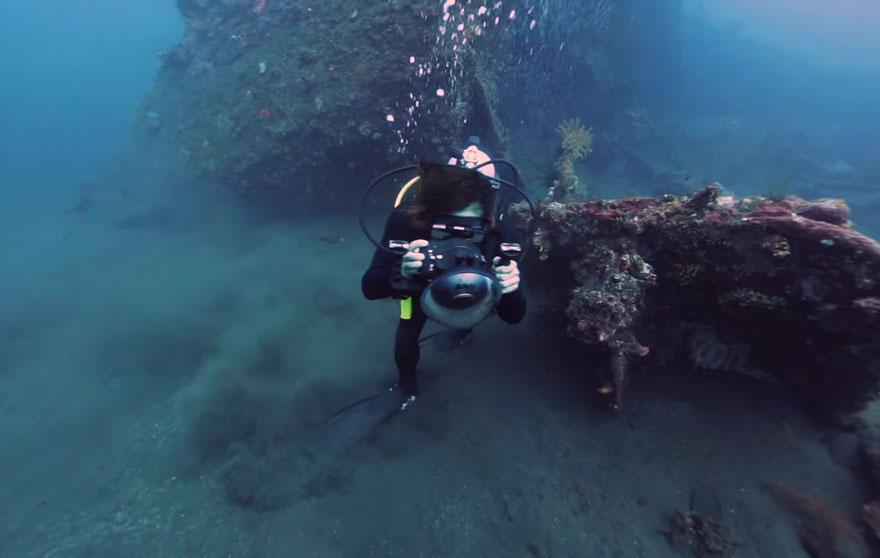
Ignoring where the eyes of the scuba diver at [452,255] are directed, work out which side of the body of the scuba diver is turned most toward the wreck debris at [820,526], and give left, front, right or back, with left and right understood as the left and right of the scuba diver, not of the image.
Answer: left

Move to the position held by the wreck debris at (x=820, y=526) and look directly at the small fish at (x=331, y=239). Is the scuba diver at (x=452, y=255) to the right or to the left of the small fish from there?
left

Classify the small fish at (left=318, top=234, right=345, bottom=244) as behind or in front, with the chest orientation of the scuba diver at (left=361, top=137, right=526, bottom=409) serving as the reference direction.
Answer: behind

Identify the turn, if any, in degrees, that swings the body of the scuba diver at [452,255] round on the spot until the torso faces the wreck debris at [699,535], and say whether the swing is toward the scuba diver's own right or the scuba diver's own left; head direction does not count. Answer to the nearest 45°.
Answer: approximately 90° to the scuba diver's own left

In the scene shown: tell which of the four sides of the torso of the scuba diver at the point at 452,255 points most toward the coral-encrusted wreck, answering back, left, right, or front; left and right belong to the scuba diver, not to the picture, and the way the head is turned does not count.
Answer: left

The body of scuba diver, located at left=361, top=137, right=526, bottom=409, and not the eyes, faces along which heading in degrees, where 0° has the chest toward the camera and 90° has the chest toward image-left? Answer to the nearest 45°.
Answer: approximately 0°
